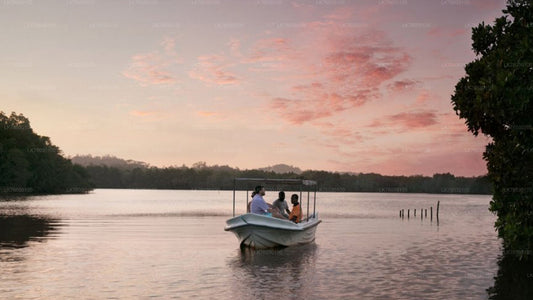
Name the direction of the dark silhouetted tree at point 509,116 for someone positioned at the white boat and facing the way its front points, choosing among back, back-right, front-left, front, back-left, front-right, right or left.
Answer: left

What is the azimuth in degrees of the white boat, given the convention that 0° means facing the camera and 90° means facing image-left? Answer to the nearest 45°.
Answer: approximately 45°
